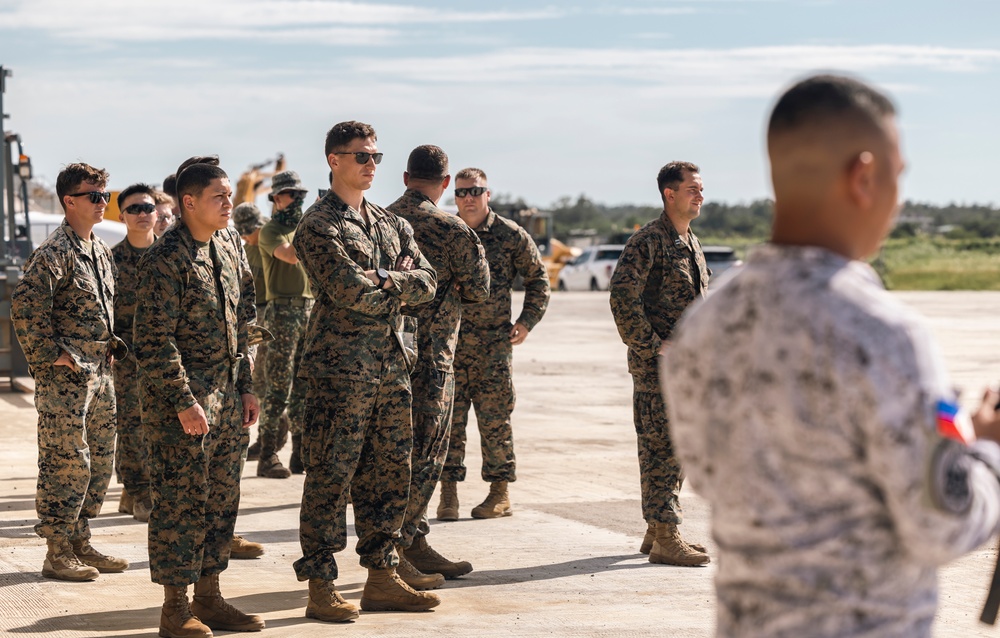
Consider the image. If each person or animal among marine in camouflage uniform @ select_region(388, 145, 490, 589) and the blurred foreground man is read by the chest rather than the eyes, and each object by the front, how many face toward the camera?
0

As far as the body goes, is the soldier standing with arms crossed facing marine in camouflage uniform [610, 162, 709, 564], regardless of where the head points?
no

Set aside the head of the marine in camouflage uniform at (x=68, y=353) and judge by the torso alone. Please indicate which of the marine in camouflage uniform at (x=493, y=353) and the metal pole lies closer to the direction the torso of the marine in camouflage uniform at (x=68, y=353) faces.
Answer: the marine in camouflage uniform

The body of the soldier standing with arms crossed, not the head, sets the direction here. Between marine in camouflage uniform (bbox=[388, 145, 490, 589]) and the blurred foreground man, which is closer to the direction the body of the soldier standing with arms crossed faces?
the blurred foreground man

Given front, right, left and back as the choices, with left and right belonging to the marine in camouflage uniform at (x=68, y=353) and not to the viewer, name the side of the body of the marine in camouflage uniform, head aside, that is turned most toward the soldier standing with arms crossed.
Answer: front

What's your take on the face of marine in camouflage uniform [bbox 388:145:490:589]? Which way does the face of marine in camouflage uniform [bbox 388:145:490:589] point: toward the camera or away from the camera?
away from the camera

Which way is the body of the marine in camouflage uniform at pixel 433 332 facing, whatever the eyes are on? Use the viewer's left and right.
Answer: facing away from the viewer and to the right of the viewer

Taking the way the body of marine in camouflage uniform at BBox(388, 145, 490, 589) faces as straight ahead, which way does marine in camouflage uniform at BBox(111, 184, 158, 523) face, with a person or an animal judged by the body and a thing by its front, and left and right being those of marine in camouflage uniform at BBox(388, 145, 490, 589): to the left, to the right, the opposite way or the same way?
to the right

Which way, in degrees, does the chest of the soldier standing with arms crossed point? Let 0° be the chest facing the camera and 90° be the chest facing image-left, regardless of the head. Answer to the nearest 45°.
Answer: approximately 315°

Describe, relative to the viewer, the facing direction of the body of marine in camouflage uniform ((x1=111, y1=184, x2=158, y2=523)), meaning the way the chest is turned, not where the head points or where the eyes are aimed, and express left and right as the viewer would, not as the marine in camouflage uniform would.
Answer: facing the viewer and to the right of the viewer

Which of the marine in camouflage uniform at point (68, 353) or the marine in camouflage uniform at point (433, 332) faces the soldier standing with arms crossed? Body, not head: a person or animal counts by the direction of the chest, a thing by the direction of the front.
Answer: the marine in camouflage uniform at point (68, 353)

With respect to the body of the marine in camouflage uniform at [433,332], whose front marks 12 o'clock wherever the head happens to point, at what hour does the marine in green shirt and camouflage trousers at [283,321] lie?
the marine in green shirt and camouflage trousers at [283,321] is roughly at 10 o'clock from the marine in camouflage uniform at [433,332].

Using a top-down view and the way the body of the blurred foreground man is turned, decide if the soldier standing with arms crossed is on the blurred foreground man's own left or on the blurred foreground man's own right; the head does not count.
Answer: on the blurred foreground man's own left

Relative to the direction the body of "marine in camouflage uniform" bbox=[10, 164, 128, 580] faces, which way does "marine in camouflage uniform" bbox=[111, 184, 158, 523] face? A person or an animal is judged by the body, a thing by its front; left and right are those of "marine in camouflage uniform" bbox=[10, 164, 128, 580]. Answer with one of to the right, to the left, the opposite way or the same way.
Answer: the same way
